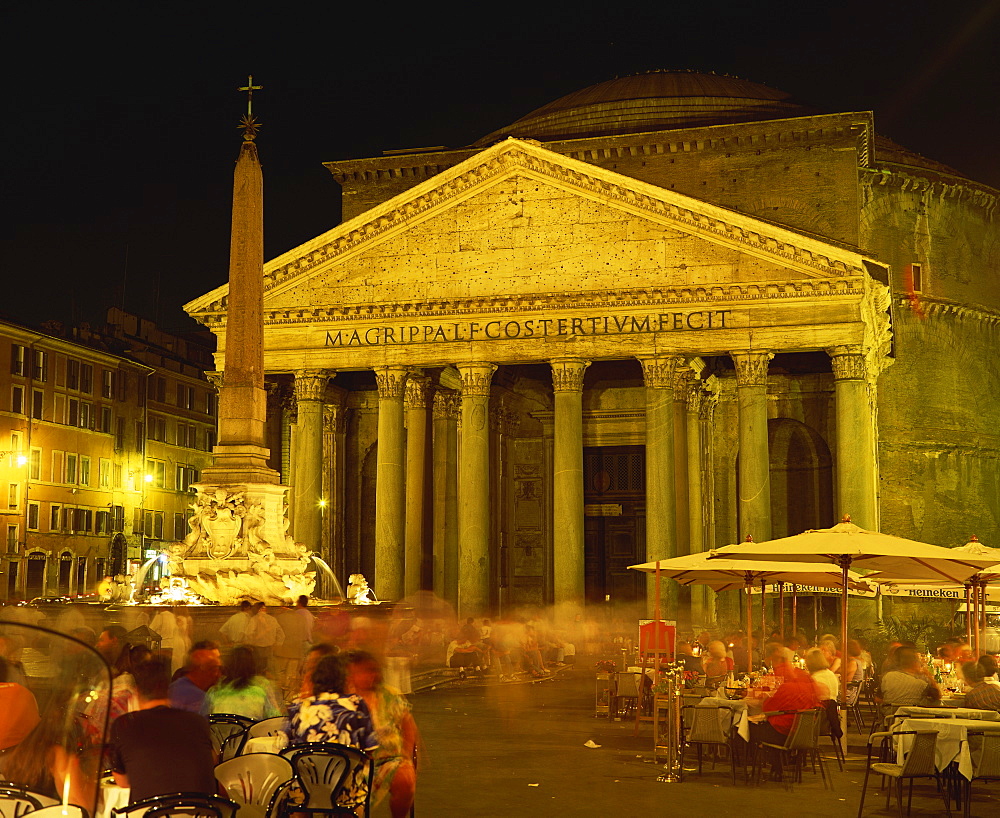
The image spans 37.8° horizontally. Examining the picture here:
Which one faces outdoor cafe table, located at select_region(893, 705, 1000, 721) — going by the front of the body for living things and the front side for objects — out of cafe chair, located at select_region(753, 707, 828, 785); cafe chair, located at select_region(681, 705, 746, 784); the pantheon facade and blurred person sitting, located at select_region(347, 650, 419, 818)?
the pantheon facade

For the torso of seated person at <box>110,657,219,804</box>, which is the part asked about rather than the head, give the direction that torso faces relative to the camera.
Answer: away from the camera

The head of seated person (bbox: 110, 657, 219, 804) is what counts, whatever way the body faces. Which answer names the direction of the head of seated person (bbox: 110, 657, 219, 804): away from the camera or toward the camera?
away from the camera

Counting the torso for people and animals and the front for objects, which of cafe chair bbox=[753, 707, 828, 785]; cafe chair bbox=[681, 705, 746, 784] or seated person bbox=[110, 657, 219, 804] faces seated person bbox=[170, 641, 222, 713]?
seated person bbox=[110, 657, 219, 804]

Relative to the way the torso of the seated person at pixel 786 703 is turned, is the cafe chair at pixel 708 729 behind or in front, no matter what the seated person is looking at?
in front

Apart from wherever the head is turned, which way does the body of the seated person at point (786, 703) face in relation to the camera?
to the viewer's left

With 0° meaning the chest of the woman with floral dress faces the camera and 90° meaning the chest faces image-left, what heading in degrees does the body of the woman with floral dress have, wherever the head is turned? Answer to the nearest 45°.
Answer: approximately 180°

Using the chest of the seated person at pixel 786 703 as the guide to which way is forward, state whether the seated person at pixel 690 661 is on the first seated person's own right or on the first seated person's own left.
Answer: on the first seated person's own right

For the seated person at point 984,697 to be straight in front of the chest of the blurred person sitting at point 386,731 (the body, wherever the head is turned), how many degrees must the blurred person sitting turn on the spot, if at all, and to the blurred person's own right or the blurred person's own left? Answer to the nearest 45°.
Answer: approximately 135° to the blurred person's own right

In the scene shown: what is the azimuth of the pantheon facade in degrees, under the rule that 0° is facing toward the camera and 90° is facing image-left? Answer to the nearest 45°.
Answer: approximately 0°

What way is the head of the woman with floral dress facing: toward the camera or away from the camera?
away from the camera
